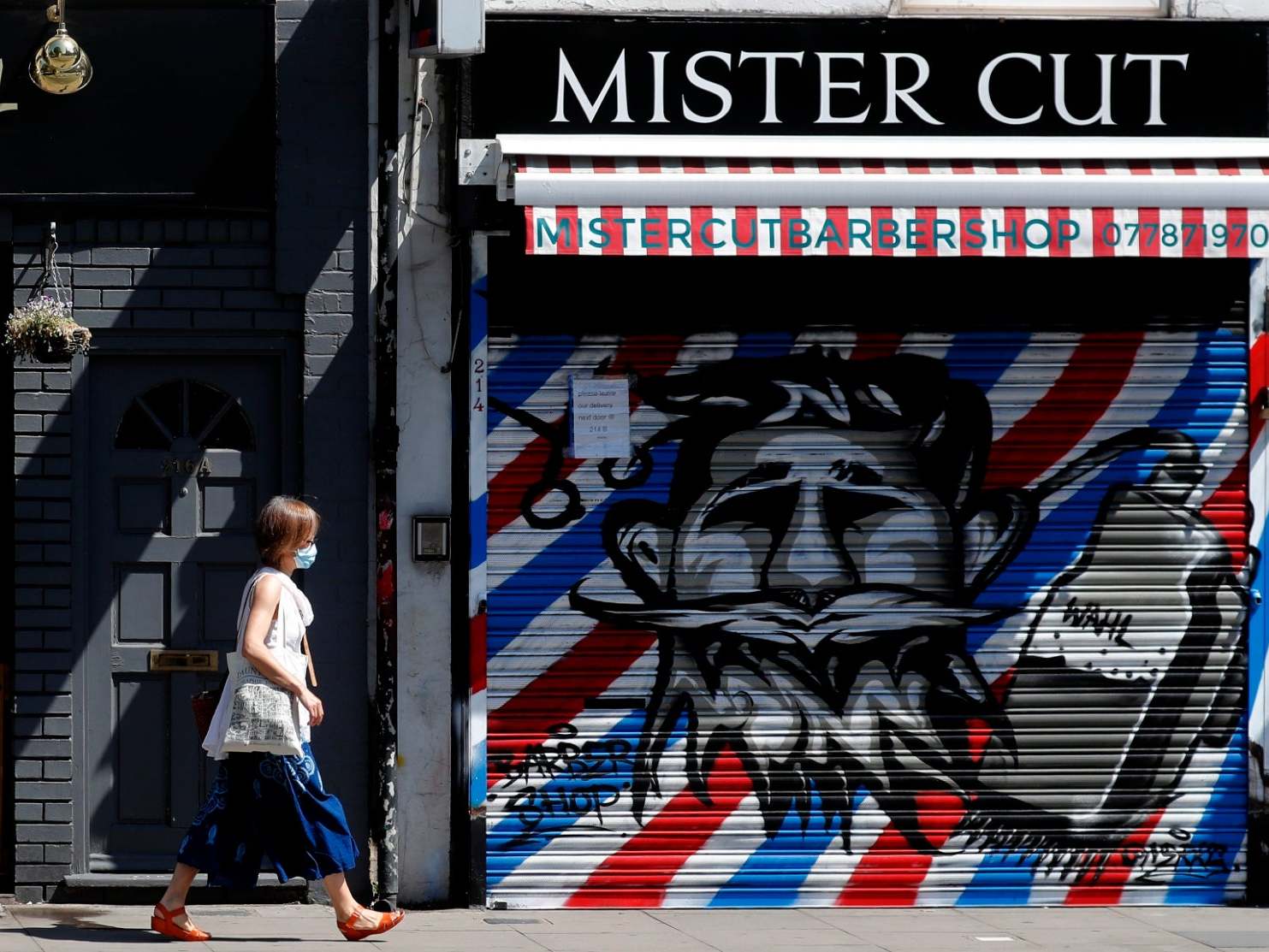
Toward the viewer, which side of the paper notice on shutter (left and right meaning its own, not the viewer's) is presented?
front

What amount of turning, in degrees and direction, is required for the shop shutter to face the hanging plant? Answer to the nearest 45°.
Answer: approximately 90° to its right

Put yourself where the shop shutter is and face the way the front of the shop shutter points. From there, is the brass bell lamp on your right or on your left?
on your right

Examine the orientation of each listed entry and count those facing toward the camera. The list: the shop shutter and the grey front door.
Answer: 2

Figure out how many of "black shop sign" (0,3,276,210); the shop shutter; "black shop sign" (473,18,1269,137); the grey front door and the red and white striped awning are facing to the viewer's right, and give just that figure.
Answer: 0

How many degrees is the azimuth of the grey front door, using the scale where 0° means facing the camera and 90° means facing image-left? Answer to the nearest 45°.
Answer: approximately 0°

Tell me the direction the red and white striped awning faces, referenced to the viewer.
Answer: facing the viewer

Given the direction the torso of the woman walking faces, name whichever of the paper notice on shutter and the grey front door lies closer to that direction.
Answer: the paper notice on shutter

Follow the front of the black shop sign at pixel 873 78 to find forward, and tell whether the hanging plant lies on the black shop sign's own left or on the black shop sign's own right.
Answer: on the black shop sign's own right

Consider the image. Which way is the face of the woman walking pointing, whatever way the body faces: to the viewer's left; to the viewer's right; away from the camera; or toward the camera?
to the viewer's right

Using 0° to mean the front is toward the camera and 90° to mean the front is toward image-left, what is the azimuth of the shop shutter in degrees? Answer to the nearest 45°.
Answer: approximately 0°
